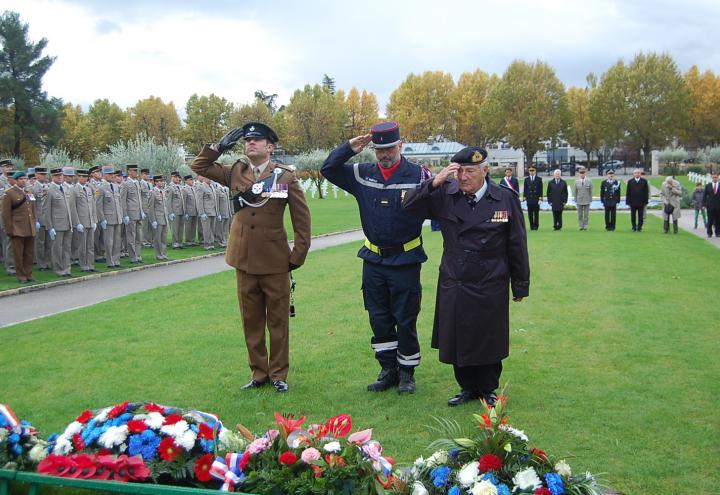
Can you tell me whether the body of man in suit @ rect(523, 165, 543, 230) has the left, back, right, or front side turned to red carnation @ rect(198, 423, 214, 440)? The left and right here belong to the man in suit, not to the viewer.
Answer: front

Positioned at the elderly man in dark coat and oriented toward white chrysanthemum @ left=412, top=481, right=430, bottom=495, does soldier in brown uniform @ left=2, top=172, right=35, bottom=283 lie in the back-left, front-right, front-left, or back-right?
back-right

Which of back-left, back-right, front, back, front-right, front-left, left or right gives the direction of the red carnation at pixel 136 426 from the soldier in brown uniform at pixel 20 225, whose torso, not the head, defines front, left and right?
front-right

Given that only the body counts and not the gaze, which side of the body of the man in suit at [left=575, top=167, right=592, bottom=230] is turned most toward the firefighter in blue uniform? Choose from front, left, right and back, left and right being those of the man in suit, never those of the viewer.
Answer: front

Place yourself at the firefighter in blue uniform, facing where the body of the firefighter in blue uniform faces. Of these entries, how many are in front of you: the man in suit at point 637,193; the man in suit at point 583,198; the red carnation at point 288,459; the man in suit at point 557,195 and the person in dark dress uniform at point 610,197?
1

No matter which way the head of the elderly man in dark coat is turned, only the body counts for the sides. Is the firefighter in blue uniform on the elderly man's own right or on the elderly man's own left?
on the elderly man's own right

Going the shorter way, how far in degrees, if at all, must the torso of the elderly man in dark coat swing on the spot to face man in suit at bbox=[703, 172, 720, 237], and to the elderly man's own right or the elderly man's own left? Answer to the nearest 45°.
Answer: approximately 180°

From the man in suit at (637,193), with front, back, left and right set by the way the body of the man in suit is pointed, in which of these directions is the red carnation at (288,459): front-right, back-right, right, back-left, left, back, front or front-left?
front

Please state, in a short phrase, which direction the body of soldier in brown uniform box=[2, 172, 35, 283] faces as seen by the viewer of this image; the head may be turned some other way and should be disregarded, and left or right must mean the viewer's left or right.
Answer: facing the viewer and to the right of the viewer

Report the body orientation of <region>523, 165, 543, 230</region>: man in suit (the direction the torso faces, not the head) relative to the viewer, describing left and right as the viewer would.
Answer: facing the viewer

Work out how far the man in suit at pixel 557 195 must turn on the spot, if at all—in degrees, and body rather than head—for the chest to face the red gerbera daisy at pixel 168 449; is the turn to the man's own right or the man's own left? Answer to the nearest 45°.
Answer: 0° — they already face it

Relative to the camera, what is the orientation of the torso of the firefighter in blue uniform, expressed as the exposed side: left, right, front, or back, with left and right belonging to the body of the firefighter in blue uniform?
front

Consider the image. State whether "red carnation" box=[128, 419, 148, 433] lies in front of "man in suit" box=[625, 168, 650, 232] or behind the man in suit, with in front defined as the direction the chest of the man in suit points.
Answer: in front

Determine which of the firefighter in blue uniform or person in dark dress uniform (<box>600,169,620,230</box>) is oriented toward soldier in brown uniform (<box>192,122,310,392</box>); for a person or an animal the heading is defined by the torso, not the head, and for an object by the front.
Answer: the person in dark dress uniform

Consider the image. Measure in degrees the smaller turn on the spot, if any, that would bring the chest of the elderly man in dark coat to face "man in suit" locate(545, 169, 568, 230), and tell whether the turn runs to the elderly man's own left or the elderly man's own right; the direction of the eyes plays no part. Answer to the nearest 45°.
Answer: approximately 135° to the elderly man's own right

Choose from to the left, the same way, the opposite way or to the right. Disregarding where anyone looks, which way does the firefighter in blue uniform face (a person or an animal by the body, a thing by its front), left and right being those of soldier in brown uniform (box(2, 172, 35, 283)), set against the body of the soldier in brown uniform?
to the right

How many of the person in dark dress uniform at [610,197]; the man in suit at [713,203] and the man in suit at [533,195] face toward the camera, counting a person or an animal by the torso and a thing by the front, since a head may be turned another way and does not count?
3

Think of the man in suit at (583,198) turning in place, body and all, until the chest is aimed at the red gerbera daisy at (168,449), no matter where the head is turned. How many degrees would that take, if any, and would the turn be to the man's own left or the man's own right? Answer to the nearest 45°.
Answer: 0° — they already face it

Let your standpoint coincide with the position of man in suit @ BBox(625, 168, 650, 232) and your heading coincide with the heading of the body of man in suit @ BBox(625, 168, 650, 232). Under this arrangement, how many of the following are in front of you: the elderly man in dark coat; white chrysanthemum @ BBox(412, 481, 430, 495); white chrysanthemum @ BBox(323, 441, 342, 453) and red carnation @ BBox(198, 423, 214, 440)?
4
